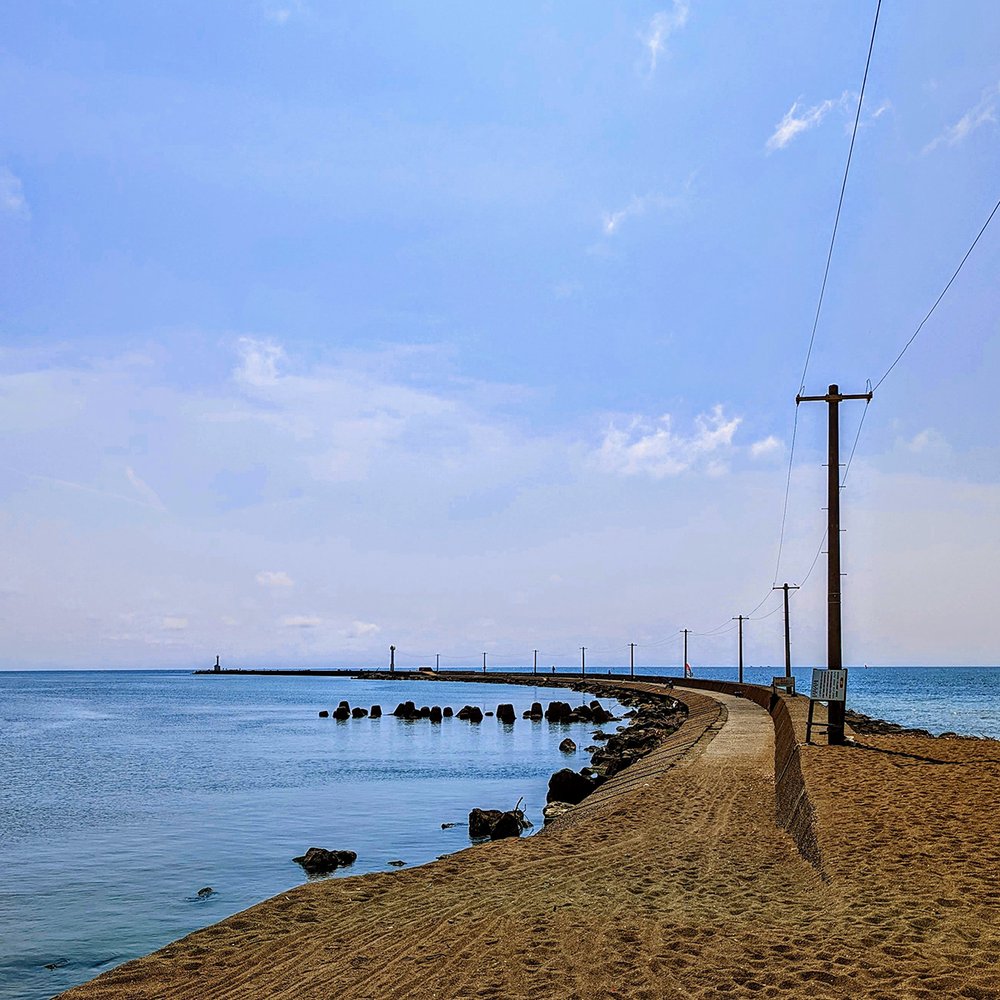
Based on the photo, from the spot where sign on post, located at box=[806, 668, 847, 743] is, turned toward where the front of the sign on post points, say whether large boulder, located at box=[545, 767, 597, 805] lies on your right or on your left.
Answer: on your right

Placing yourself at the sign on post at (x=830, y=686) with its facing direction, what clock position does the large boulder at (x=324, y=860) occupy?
The large boulder is roughly at 2 o'clock from the sign on post.

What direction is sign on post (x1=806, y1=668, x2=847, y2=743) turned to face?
toward the camera
